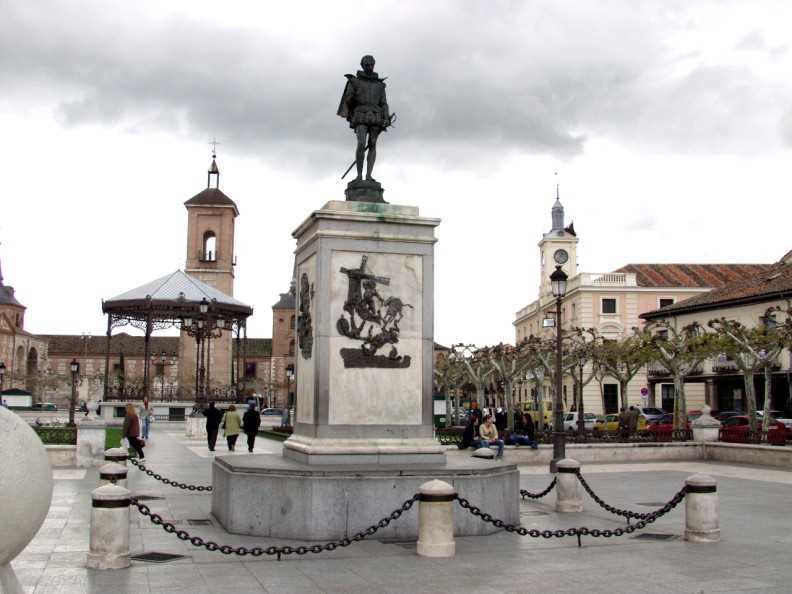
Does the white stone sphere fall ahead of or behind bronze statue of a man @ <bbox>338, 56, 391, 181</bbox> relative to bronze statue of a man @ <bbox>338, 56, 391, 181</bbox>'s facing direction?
ahead

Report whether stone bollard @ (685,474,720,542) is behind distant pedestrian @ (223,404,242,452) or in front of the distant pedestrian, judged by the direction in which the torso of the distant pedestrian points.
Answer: behind

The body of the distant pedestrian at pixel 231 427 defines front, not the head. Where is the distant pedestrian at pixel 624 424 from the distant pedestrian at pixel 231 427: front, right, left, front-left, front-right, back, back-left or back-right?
right

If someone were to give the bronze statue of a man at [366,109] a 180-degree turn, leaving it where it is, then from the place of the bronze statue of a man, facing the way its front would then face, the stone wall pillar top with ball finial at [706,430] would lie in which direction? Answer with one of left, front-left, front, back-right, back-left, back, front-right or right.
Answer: front-right

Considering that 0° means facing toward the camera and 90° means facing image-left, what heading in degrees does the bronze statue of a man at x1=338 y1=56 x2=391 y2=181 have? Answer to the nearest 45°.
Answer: approximately 0°

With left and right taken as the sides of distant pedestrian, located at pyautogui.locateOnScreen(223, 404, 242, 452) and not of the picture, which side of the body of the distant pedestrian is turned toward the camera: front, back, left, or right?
back

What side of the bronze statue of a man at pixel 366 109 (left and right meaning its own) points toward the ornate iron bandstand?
back

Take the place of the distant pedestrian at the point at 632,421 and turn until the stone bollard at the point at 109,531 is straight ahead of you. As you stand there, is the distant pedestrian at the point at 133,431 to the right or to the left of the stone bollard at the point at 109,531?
right

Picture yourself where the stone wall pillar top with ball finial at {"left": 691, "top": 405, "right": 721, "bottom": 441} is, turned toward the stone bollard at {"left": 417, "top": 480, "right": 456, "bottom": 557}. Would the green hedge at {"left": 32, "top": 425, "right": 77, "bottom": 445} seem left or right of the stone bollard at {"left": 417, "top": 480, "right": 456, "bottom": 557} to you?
right

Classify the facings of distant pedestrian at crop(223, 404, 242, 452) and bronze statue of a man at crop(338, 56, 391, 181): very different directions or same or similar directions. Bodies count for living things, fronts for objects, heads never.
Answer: very different directions

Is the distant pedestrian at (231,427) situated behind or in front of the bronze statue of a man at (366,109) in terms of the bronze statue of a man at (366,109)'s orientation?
behind

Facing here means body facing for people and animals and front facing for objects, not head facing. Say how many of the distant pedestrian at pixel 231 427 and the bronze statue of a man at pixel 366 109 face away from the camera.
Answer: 1

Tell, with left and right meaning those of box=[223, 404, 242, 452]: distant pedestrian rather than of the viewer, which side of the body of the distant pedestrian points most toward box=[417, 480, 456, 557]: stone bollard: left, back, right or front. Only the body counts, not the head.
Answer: back

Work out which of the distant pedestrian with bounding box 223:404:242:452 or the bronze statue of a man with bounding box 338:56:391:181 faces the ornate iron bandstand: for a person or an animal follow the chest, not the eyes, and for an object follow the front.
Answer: the distant pedestrian
